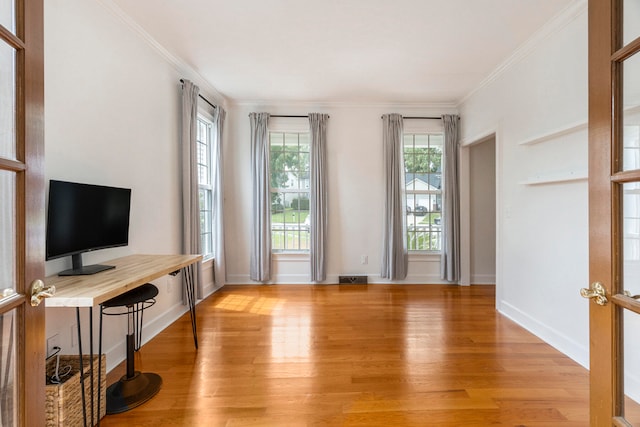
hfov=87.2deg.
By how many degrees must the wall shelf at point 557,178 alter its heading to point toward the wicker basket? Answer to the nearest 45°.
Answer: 0° — it already faces it

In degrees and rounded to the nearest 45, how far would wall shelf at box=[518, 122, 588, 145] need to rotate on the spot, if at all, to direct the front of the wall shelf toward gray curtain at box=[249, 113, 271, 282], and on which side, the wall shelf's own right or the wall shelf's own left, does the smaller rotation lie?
approximately 45° to the wall shelf's own right

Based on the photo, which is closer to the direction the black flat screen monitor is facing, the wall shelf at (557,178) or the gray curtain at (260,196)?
the wall shelf

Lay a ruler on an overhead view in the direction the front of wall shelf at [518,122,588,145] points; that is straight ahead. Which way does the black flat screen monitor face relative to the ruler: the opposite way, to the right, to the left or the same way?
the opposite way

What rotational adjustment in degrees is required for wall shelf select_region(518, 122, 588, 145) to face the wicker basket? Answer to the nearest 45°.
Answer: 0° — it already faces it

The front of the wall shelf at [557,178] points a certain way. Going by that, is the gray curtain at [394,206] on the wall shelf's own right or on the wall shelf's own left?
on the wall shelf's own right

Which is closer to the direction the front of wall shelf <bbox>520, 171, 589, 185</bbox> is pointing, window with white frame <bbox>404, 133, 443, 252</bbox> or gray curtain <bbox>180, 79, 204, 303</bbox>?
the gray curtain

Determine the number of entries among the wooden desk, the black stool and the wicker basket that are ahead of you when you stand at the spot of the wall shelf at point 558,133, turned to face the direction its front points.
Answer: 3

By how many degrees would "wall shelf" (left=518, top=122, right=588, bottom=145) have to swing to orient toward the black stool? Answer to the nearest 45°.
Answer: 0° — it already faces it

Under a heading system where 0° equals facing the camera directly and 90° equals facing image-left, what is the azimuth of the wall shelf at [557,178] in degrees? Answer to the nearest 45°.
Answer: approximately 45°
